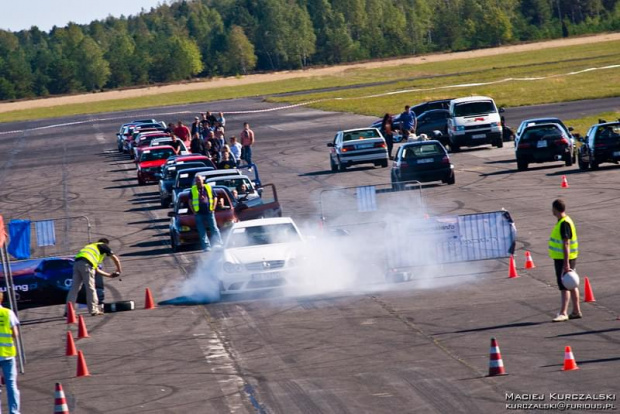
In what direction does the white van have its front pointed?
toward the camera

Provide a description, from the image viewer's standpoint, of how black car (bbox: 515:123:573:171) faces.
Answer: facing away from the viewer

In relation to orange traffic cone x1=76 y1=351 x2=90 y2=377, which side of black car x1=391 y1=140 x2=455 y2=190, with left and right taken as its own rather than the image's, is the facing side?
back

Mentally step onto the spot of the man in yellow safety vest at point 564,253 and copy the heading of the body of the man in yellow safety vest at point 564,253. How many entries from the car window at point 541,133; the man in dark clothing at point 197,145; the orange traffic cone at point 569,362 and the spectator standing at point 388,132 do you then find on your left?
1

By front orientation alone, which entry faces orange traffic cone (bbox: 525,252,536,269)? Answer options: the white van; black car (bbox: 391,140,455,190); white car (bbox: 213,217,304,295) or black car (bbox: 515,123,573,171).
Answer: the white van

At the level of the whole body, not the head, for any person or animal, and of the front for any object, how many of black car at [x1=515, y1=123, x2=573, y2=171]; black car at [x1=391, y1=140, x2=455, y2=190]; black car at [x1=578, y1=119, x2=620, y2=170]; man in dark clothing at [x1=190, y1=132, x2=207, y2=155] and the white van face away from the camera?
3

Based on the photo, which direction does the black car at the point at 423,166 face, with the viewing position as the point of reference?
facing away from the viewer

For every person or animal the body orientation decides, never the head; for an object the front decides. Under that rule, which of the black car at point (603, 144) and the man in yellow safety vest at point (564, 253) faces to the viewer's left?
the man in yellow safety vest

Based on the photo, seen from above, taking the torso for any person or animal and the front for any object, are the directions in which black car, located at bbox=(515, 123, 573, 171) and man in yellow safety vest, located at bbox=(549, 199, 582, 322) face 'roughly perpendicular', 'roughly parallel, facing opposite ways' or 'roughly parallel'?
roughly perpendicular

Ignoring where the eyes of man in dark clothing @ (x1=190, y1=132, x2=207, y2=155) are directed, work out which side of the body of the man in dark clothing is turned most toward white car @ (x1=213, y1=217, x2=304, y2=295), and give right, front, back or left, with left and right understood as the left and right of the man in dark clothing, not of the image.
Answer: front

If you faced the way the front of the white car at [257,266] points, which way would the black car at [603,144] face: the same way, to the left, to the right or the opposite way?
the opposite way

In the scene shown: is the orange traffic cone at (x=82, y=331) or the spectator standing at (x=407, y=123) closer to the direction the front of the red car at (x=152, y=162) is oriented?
the orange traffic cone

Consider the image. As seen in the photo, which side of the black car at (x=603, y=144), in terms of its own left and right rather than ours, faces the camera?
back

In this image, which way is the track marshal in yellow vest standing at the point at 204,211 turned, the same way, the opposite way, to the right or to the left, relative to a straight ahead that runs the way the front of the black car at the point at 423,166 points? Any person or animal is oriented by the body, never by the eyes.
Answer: the opposite way

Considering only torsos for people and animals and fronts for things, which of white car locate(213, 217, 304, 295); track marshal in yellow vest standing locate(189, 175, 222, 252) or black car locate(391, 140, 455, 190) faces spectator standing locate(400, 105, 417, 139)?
the black car

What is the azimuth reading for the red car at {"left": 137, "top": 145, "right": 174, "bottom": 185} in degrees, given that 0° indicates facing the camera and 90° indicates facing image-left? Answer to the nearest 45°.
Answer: approximately 0°

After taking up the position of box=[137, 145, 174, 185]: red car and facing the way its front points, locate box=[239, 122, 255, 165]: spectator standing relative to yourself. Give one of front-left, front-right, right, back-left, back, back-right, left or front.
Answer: left

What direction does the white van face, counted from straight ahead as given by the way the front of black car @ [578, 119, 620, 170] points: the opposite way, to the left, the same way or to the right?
the opposite way
